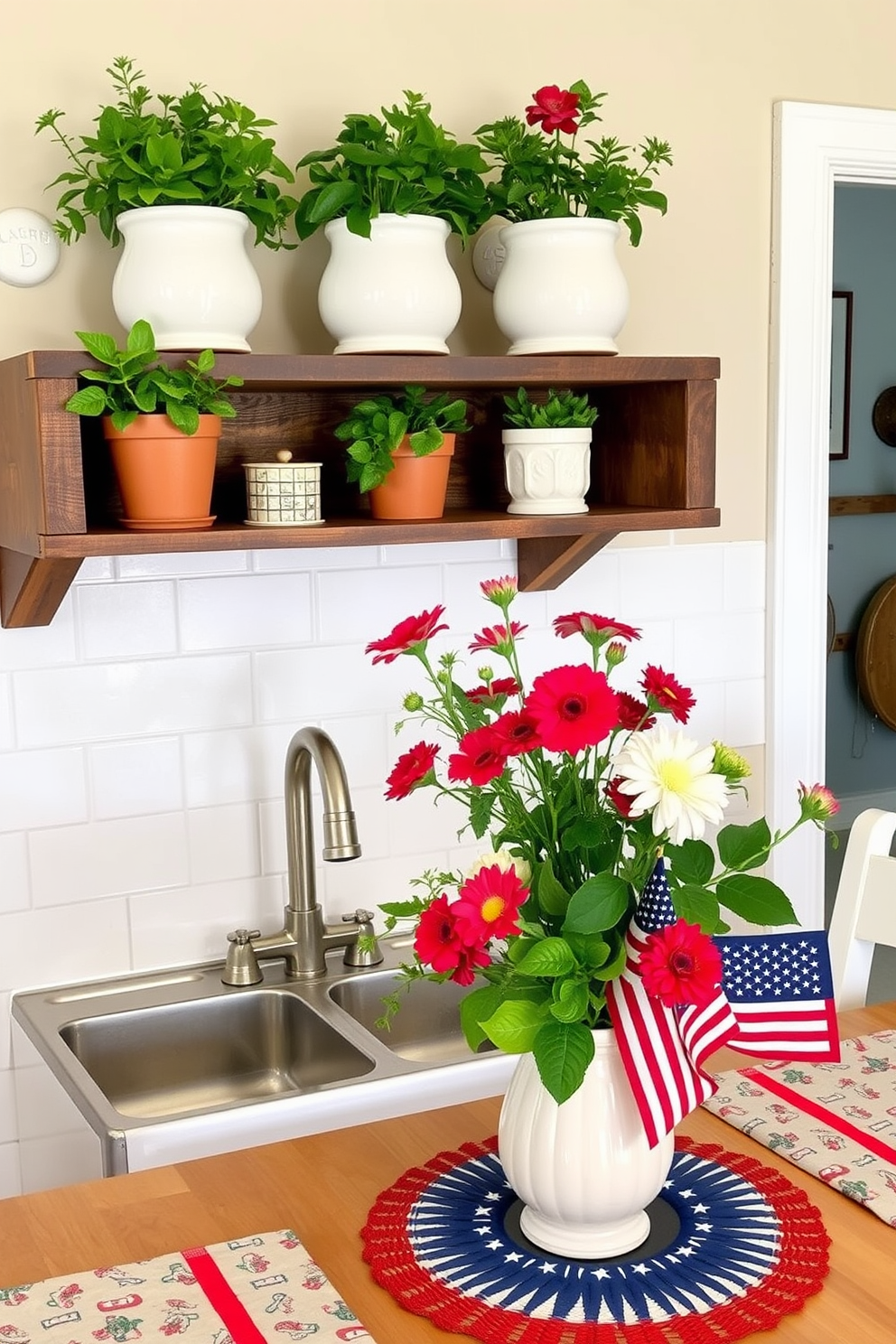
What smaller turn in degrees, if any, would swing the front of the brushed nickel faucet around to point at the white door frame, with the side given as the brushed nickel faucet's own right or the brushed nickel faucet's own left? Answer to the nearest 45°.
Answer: approximately 45° to the brushed nickel faucet's own left

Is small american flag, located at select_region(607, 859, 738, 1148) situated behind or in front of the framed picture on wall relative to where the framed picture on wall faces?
in front

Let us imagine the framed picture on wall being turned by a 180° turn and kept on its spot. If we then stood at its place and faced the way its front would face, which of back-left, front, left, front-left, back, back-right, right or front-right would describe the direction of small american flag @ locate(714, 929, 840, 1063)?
back

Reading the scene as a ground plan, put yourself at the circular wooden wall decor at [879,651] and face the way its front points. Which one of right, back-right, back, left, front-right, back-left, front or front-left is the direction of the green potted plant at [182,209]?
front

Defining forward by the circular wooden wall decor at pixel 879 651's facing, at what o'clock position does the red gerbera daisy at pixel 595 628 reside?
The red gerbera daisy is roughly at 12 o'clock from the circular wooden wall decor.

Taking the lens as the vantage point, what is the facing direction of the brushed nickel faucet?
facing the viewer and to the right of the viewer

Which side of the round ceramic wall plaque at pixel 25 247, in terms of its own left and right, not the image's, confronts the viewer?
front

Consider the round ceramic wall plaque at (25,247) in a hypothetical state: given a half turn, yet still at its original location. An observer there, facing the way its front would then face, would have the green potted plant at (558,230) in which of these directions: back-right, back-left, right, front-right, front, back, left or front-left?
right

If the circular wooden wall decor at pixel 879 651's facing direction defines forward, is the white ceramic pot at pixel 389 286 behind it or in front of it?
in front

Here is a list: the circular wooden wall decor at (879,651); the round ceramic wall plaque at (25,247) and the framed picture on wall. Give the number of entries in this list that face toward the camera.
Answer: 3

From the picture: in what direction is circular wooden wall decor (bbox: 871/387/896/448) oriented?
toward the camera

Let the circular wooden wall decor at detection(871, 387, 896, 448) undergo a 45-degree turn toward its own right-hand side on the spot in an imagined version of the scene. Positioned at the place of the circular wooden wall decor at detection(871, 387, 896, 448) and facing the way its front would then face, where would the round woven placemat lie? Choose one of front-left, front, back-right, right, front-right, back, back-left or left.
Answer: front-left

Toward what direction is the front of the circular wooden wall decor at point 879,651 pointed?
toward the camera
